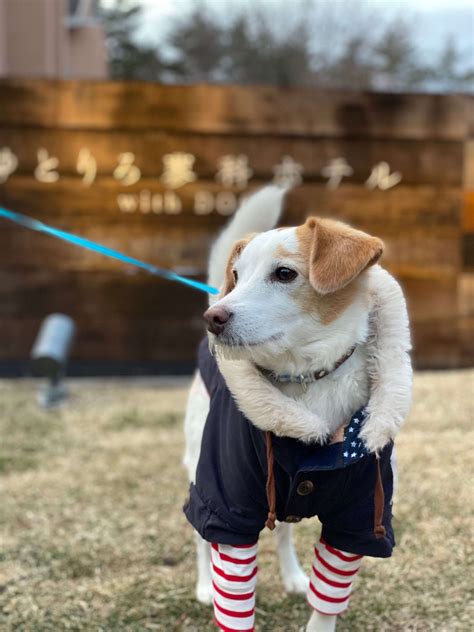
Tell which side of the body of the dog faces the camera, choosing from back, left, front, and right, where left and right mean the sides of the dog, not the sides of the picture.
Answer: front

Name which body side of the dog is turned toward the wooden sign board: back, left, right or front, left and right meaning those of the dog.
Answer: back

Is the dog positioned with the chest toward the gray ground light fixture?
no

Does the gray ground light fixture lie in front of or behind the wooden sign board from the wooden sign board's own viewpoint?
in front

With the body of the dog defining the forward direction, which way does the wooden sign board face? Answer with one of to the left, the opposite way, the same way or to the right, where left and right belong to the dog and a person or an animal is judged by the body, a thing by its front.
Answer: the same way

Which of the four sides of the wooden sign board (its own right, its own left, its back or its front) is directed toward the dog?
front

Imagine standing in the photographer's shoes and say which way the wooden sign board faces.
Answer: facing the viewer
